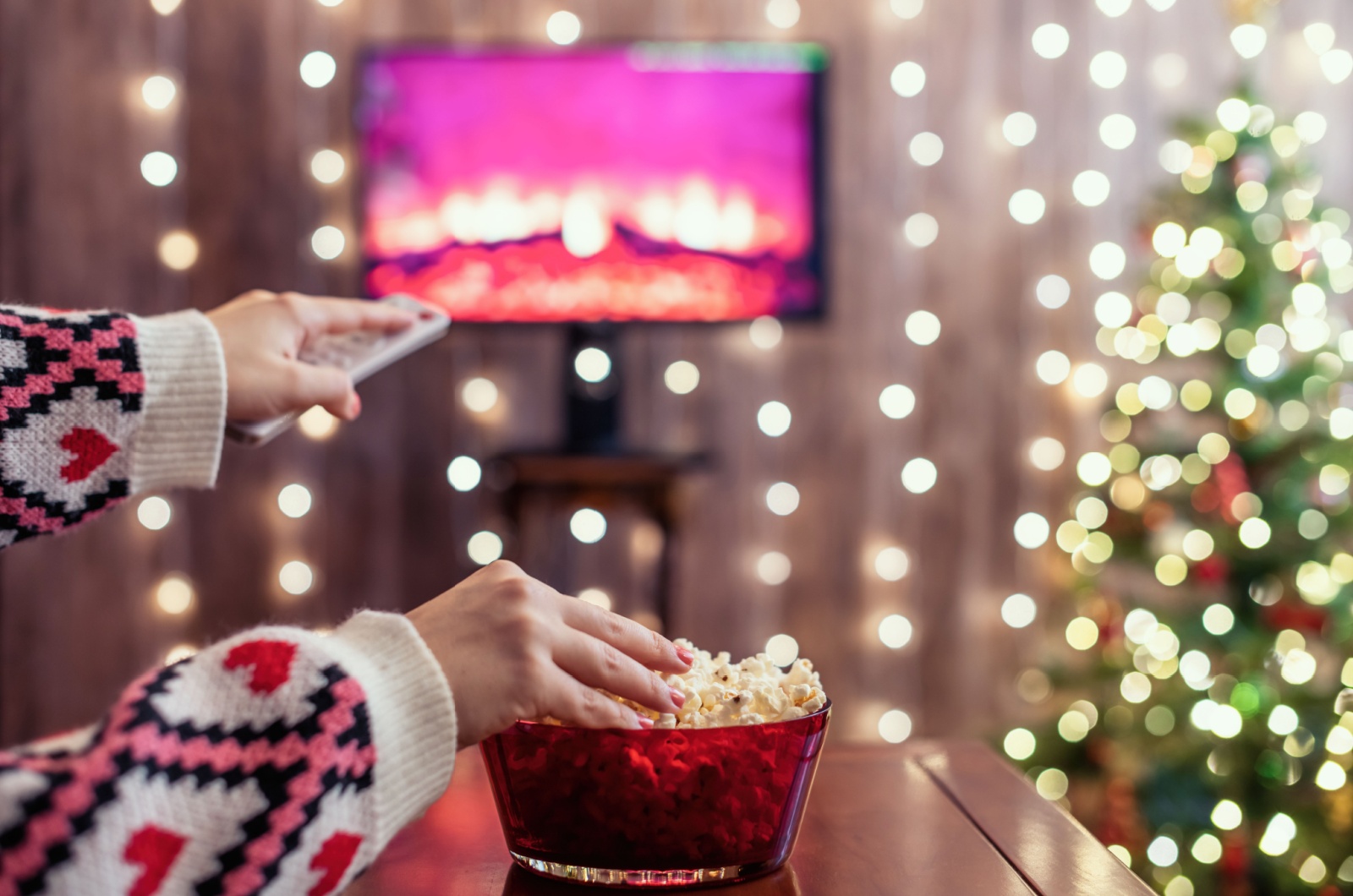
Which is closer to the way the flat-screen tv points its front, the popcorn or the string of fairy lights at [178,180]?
the popcorn

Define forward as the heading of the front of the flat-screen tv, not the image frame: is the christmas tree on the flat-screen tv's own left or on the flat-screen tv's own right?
on the flat-screen tv's own left

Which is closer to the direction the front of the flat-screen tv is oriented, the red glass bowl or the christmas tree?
the red glass bowl

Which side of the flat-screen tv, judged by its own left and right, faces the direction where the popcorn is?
front

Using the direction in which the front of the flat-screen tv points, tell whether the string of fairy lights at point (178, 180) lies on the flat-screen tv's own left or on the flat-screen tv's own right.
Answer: on the flat-screen tv's own right

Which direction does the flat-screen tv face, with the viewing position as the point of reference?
facing the viewer

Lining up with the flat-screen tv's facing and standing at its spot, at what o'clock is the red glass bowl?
The red glass bowl is roughly at 12 o'clock from the flat-screen tv.
